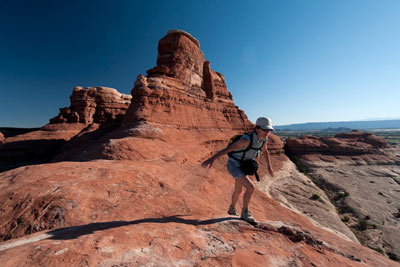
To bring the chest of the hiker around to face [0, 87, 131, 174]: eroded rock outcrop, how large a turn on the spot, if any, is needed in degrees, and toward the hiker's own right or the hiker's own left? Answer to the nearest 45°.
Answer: approximately 180°

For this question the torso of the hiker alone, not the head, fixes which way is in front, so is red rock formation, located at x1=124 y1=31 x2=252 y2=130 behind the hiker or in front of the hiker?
behind

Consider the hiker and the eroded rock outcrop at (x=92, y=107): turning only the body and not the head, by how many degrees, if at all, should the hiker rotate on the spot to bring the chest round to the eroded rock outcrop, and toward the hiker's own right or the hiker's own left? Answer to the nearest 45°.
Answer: approximately 180°
